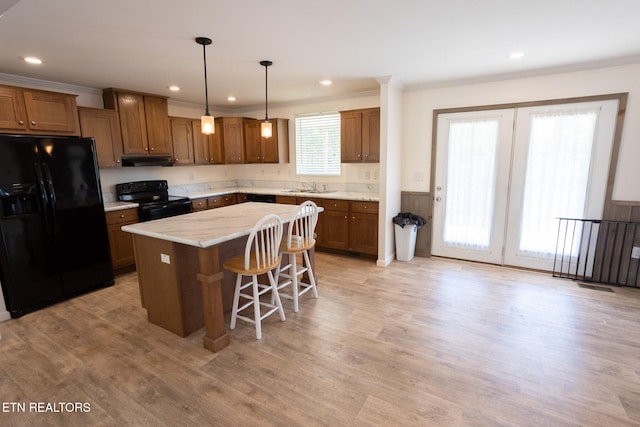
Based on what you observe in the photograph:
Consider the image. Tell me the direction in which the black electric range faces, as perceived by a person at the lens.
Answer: facing the viewer and to the right of the viewer

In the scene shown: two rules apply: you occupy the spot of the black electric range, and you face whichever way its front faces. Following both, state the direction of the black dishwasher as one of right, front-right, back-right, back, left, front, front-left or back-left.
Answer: front-left

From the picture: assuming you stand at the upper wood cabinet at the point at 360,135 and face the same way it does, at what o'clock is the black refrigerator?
The black refrigerator is roughly at 2 o'clock from the upper wood cabinet.

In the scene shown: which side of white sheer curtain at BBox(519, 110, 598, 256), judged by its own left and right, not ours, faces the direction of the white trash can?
right

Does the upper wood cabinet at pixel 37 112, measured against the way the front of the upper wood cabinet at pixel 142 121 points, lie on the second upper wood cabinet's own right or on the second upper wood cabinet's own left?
on the second upper wood cabinet's own right

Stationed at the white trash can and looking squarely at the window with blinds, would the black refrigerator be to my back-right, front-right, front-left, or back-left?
front-left

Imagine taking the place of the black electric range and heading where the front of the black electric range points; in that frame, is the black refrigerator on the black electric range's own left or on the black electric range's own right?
on the black electric range's own right

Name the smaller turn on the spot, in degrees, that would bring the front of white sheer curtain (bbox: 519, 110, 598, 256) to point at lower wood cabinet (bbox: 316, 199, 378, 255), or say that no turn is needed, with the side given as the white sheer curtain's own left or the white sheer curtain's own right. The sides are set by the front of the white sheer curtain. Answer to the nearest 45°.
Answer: approximately 90° to the white sheer curtain's own right

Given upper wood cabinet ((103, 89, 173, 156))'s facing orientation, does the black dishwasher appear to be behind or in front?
in front

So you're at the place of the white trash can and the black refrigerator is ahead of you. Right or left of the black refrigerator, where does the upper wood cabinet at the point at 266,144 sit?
right

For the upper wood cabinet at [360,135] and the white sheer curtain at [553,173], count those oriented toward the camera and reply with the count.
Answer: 2

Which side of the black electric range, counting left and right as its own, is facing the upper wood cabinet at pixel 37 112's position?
right

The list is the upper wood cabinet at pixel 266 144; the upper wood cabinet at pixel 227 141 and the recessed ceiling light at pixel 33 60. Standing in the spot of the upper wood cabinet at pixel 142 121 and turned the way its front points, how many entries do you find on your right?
1
